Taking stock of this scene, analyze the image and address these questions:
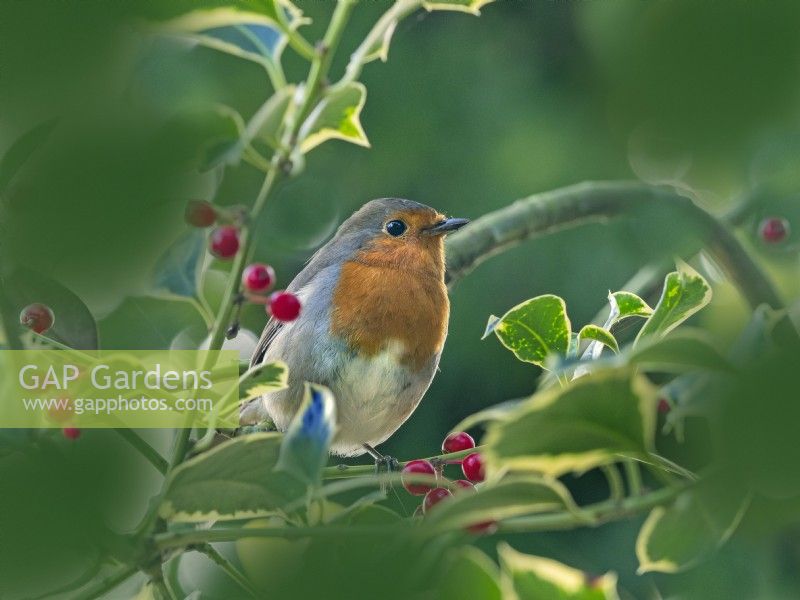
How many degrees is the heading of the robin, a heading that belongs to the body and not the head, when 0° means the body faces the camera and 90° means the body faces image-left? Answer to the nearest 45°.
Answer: approximately 315°

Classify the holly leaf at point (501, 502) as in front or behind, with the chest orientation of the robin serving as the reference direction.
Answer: in front

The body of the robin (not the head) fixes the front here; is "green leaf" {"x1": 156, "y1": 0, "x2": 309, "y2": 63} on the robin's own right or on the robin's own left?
on the robin's own right

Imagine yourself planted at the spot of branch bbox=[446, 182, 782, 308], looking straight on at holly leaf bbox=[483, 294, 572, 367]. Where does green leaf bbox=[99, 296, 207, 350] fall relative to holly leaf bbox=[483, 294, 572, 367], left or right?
right

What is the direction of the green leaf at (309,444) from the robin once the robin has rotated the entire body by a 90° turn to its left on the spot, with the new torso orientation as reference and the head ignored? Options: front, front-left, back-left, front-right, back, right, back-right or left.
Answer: back-right

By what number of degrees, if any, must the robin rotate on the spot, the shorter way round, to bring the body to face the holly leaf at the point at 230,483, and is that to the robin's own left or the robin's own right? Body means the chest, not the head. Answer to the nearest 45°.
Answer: approximately 45° to the robin's own right

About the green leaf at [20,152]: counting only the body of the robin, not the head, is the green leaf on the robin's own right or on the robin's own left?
on the robin's own right

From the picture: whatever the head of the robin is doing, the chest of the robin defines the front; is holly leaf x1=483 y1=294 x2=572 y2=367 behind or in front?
in front

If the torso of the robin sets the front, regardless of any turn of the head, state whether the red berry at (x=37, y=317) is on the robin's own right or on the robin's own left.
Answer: on the robin's own right
